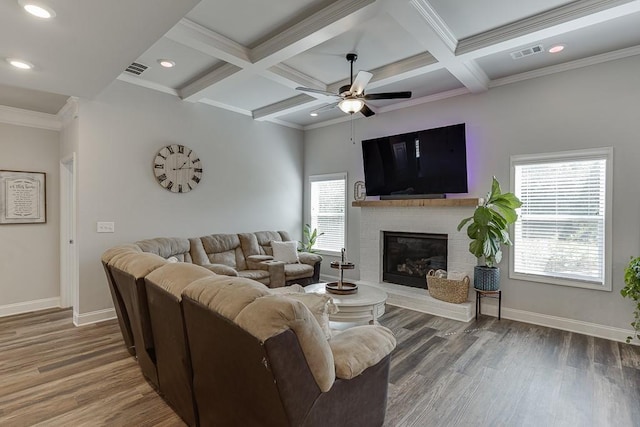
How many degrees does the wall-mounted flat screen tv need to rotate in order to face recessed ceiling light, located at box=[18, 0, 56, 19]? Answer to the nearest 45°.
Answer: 0° — it already faces it

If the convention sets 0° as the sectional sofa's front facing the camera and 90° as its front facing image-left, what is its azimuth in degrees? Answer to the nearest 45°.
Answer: approximately 225°

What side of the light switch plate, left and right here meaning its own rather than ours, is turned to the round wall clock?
left

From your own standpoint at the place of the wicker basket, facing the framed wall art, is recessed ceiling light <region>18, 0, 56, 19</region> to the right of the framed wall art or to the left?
left

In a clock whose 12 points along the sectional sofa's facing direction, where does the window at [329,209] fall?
The window is roughly at 11 o'clock from the sectional sofa.

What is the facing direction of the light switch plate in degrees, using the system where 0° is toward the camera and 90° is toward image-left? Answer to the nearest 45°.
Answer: approximately 0°

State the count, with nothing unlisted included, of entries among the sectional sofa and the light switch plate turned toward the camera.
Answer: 1

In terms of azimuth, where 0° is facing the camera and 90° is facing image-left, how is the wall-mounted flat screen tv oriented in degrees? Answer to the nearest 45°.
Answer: approximately 45°

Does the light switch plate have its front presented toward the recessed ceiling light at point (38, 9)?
yes

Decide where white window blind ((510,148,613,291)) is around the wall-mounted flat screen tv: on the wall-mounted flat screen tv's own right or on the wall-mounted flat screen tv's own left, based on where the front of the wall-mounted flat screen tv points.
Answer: on the wall-mounted flat screen tv's own left

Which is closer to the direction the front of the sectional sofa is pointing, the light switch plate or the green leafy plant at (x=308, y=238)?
the green leafy plant

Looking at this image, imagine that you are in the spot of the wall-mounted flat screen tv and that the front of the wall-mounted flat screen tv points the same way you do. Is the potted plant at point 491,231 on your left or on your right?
on your left
